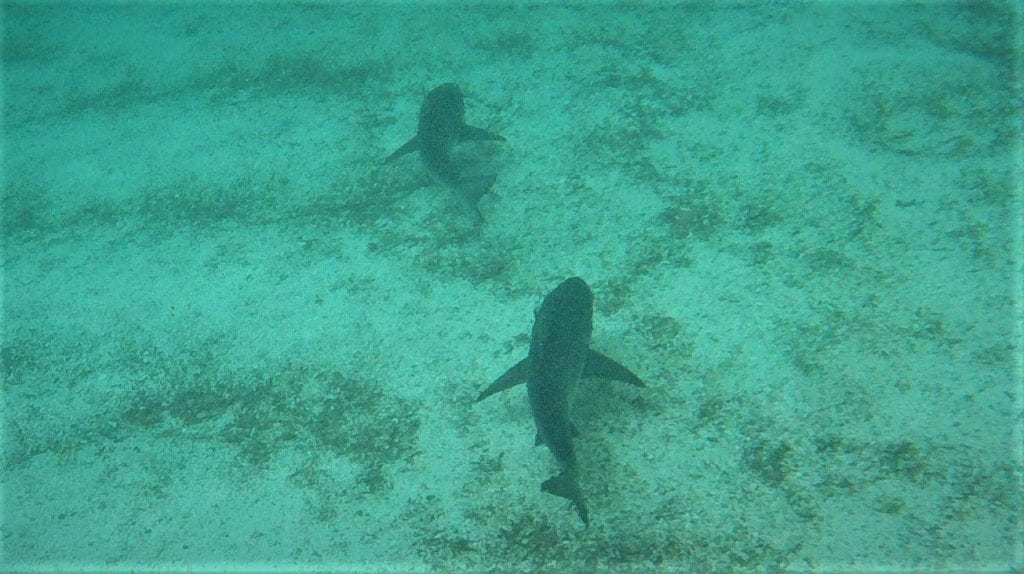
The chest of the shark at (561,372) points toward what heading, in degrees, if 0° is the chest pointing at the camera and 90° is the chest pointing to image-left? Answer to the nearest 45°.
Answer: approximately 180°
